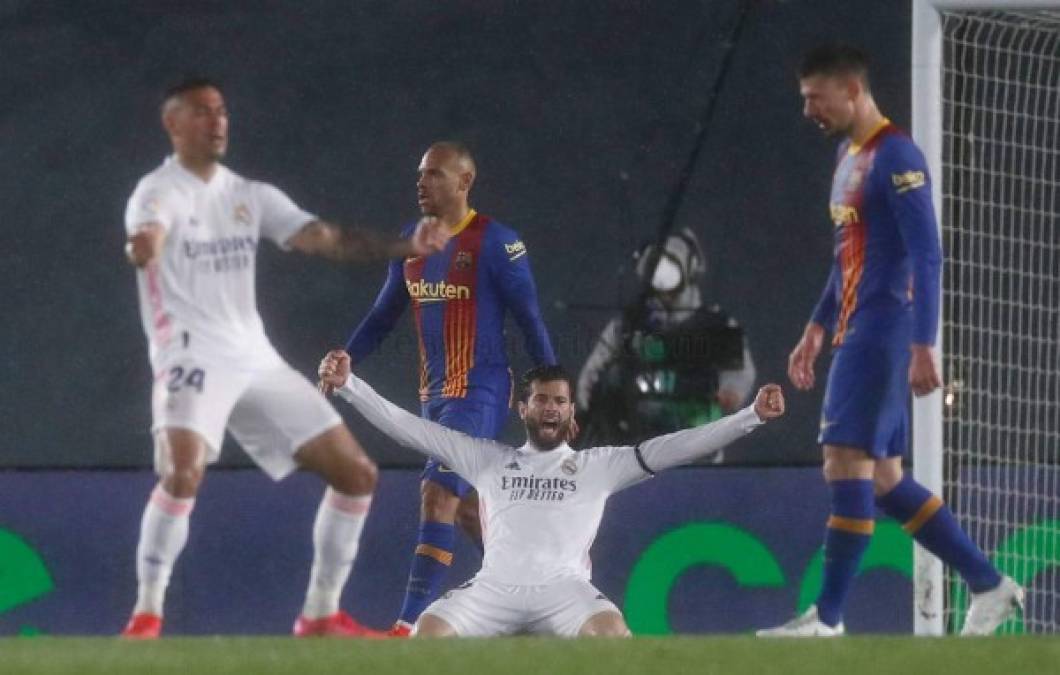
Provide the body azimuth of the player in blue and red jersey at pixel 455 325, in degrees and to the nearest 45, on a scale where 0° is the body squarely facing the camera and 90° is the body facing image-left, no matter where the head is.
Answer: approximately 45°

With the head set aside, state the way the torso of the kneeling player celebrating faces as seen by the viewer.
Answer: toward the camera

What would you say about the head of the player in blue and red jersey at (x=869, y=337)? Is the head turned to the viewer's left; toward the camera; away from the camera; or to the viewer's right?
to the viewer's left

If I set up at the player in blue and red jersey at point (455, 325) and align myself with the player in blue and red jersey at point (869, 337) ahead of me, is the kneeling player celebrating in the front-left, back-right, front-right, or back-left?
front-right

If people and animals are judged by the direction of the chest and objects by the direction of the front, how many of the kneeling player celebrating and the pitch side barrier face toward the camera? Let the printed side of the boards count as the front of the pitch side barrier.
2

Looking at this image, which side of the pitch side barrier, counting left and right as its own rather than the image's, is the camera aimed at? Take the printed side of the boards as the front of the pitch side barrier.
front

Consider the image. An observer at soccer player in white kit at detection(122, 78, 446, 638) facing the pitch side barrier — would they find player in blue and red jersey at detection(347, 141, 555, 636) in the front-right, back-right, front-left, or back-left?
front-right

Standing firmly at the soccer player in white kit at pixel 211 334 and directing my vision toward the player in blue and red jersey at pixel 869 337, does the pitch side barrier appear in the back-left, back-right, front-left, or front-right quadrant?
front-left

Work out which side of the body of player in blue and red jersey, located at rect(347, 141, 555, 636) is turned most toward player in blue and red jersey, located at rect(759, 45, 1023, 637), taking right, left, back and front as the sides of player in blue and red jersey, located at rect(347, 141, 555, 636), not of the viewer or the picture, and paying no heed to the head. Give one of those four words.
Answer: left
